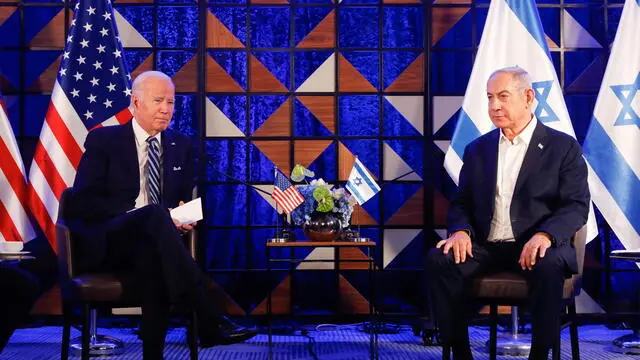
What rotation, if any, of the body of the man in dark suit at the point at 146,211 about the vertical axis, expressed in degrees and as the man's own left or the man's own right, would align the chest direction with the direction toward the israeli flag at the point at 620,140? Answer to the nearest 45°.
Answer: approximately 45° to the man's own left

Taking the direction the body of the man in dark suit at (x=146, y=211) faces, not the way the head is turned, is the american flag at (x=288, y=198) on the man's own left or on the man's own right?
on the man's own left

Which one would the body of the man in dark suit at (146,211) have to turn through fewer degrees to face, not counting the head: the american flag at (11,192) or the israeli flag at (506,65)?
the israeli flag

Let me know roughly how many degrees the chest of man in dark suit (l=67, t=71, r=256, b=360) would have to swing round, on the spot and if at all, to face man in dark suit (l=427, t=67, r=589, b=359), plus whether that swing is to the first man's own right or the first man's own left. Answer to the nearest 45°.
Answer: approximately 45° to the first man's own left

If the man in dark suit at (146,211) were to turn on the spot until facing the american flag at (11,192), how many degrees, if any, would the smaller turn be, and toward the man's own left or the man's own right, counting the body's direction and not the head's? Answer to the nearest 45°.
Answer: approximately 180°

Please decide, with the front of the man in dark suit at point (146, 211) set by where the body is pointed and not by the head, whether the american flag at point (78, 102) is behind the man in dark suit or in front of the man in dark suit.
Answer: behind
